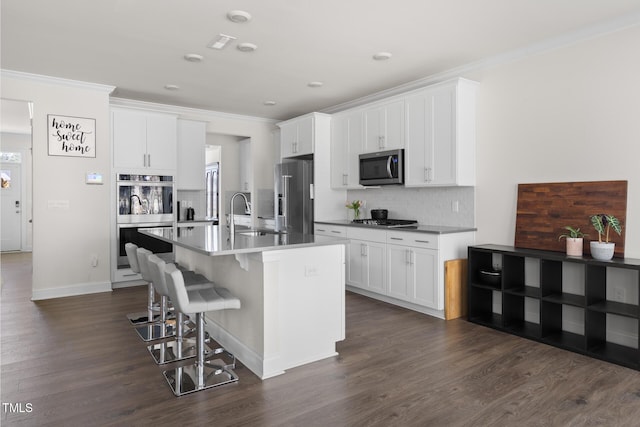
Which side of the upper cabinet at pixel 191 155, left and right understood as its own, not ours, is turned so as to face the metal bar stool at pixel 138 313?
front

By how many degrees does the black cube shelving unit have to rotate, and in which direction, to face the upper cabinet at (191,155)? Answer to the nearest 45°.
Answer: approximately 45° to its right

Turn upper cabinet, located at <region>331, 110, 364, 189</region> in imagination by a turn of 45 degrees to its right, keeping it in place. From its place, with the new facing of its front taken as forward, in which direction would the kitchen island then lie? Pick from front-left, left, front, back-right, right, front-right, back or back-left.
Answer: left

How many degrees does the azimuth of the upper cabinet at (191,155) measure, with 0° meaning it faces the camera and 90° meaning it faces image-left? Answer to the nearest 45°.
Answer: approximately 0°

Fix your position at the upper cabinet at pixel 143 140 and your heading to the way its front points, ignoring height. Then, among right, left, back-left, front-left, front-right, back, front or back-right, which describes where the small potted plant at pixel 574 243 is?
front-left

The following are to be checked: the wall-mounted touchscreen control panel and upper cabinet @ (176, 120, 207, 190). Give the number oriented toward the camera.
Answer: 2
